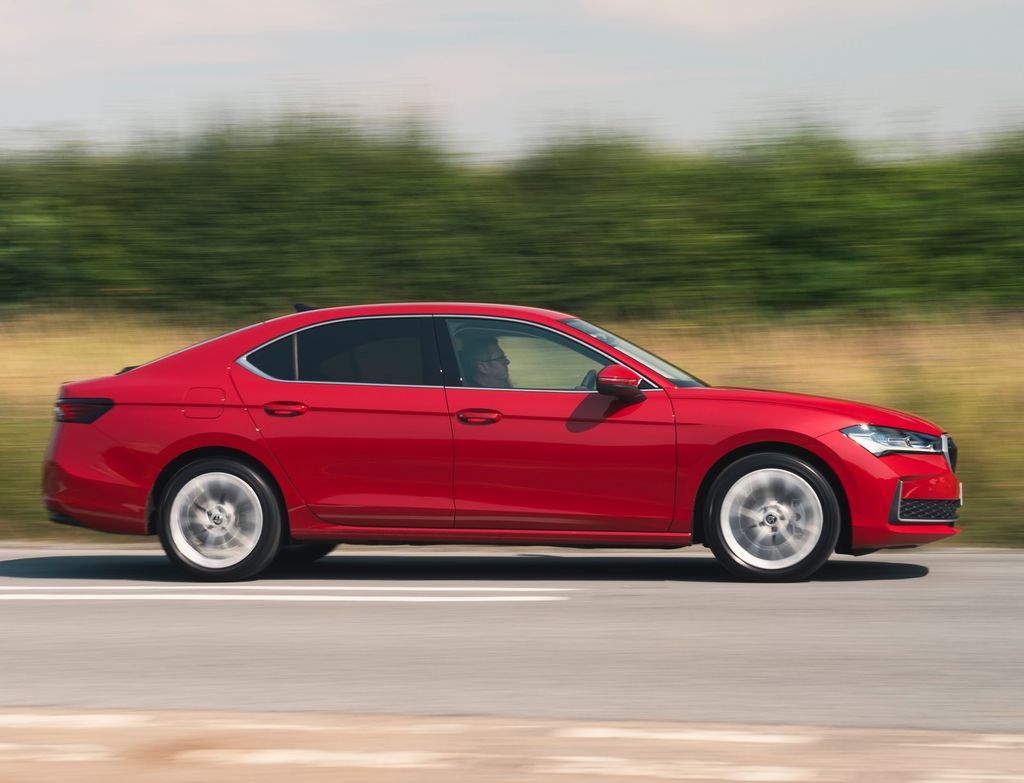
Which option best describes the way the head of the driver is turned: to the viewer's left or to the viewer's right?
to the viewer's right

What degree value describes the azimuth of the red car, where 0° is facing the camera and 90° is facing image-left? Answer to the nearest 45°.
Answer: approximately 270°
